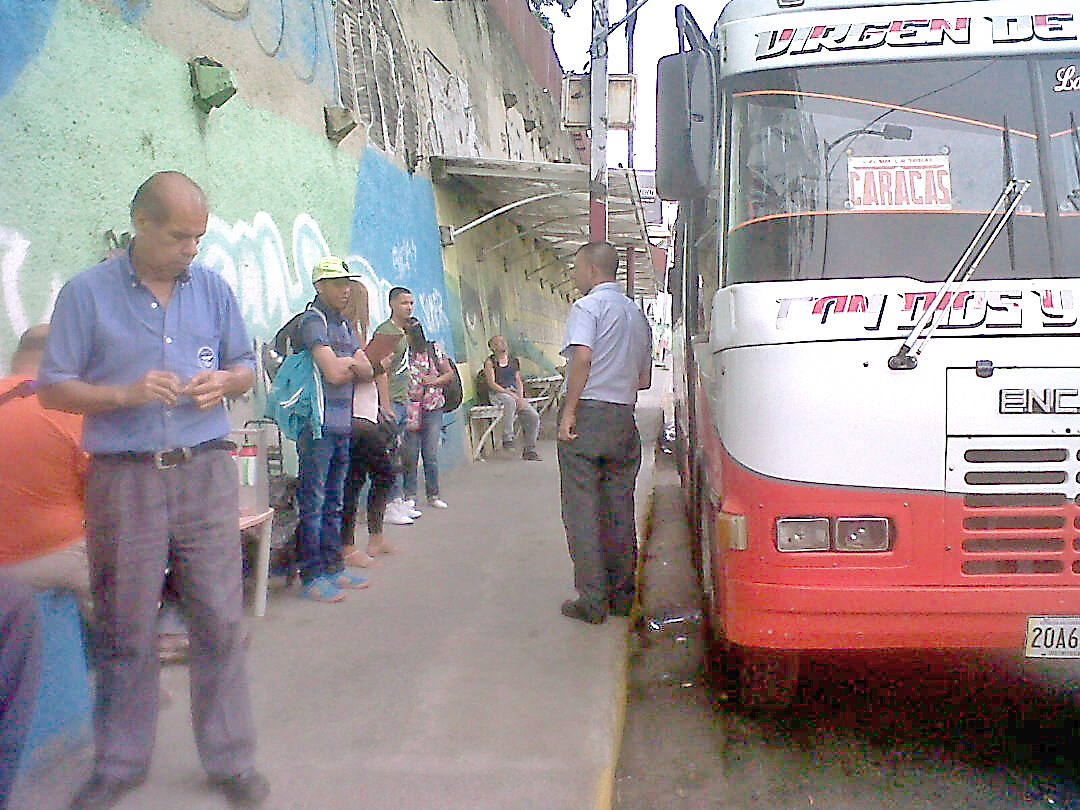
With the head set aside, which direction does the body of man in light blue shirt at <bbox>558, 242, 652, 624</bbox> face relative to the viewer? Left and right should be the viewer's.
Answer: facing away from the viewer and to the left of the viewer

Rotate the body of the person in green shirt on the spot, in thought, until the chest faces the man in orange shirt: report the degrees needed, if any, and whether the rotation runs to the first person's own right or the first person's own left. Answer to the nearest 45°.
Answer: approximately 45° to the first person's own right

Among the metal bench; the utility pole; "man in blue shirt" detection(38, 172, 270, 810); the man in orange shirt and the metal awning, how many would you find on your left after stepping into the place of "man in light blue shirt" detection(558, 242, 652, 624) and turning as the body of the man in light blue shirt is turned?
2

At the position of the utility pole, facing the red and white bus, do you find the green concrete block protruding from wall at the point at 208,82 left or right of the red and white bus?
right

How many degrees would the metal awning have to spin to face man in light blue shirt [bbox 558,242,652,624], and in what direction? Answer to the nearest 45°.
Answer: approximately 90° to its right

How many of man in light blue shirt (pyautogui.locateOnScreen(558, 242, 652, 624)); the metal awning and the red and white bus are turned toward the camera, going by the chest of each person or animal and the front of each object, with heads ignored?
1

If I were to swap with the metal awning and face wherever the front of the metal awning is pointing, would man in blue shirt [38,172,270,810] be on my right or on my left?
on my right

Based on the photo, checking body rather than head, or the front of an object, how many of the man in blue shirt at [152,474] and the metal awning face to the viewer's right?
1

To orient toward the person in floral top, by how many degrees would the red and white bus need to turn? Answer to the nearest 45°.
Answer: approximately 135° to its right

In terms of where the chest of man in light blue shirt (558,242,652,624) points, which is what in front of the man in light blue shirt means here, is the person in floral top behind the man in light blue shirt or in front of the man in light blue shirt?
in front

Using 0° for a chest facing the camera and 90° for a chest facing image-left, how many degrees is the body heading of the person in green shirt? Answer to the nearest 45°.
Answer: approximately 315°

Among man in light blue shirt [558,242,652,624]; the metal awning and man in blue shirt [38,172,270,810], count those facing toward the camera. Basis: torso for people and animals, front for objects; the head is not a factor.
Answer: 1

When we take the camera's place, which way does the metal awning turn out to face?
facing to the right of the viewer

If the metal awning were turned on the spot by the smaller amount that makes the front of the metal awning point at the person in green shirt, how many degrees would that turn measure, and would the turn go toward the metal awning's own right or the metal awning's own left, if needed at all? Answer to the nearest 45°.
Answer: approximately 90° to the metal awning's own right

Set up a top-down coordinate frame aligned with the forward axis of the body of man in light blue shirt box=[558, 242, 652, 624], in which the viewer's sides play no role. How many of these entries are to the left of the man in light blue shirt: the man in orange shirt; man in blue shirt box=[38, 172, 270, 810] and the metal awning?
2
